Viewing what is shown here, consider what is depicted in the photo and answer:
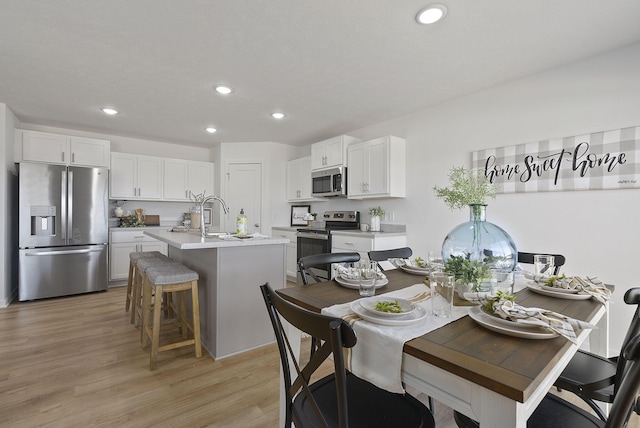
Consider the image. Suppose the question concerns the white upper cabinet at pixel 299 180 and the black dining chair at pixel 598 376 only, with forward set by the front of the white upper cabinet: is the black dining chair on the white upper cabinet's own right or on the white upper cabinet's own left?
on the white upper cabinet's own left

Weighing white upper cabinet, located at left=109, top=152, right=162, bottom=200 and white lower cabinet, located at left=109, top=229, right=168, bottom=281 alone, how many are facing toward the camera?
2

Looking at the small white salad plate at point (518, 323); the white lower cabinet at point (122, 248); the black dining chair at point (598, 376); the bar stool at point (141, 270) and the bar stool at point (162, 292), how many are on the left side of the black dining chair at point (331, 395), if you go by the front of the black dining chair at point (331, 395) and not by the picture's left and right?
3

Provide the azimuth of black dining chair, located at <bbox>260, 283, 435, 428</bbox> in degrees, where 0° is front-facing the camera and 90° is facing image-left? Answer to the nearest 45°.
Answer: approximately 225°

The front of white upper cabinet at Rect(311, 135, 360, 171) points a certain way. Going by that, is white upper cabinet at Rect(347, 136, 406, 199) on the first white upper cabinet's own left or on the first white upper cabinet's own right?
on the first white upper cabinet's own left

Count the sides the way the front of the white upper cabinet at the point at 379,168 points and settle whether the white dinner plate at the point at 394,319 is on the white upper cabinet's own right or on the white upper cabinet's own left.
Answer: on the white upper cabinet's own left

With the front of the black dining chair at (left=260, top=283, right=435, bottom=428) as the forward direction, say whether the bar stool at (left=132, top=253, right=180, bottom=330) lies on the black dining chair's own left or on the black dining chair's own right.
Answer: on the black dining chair's own left
